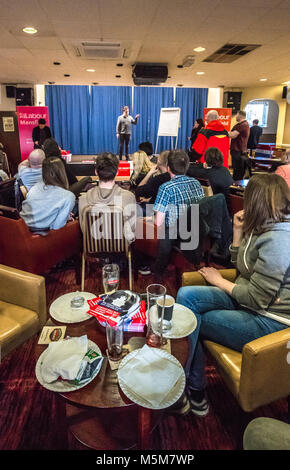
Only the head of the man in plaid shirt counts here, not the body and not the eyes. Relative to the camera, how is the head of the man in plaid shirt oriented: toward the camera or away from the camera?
away from the camera

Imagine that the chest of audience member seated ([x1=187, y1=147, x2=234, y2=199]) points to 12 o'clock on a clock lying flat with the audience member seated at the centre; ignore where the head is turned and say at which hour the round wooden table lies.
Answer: The round wooden table is roughly at 8 o'clock from the audience member seated.

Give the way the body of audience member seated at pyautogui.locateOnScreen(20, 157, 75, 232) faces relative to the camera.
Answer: away from the camera

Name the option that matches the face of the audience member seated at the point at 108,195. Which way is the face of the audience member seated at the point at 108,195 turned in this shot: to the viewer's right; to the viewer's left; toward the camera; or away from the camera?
away from the camera

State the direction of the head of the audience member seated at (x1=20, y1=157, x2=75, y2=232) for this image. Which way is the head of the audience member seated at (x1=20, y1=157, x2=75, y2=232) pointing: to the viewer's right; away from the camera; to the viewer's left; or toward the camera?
away from the camera

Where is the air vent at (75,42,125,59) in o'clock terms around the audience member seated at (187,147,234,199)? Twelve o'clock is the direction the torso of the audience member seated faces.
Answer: The air vent is roughly at 12 o'clock from the audience member seated.

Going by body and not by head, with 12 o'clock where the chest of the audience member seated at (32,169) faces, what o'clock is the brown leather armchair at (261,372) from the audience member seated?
The brown leather armchair is roughly at 4 o'clock from the audience member seated.

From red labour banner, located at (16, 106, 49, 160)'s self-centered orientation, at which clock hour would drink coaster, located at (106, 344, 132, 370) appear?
The drink coaster is roughly at 12 o'clock from the red labour banner.

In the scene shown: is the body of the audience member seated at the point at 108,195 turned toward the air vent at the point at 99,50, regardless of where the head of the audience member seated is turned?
yes

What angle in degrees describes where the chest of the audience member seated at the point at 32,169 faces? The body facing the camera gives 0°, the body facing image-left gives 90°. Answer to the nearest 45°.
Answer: approximately 225°

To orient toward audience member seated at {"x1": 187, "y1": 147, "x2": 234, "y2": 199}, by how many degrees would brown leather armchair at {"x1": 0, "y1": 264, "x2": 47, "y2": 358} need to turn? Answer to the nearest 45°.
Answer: approximately 90° to its left

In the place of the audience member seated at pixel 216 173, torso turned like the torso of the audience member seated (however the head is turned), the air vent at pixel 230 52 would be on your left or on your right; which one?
on your right

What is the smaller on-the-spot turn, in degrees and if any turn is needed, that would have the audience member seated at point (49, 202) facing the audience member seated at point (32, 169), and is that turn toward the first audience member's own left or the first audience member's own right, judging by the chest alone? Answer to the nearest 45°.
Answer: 0° — they already face them

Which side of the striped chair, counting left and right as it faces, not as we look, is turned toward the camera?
back

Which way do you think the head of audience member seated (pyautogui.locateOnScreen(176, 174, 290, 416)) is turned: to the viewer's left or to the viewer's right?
to the viewer's left
